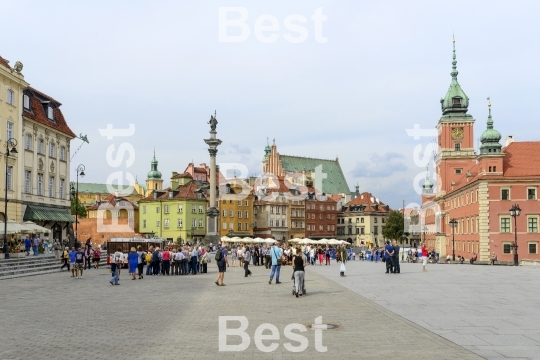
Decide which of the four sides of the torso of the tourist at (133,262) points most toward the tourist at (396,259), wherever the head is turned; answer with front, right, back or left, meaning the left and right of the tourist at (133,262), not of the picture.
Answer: right

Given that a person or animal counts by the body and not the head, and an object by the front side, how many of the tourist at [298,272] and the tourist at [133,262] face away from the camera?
2

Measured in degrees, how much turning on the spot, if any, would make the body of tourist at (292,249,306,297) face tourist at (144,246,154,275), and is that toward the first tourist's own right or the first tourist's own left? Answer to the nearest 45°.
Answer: approximately 45° to the first tourist's own left

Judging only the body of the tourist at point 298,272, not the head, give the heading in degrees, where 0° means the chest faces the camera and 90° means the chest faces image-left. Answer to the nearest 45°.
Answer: approximately 180°

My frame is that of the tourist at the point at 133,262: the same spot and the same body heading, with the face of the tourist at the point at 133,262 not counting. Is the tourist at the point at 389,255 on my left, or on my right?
on my right

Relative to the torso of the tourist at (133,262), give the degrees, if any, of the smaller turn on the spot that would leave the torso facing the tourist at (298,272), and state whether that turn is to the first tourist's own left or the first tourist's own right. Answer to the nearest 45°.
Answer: approximately 135° to the first tourist's own right

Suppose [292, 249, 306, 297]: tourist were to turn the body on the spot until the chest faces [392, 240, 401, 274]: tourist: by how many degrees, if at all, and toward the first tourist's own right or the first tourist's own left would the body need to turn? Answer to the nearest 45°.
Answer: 0° — they already face them

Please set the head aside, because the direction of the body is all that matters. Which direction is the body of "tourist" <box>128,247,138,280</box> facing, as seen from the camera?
away from the camera
